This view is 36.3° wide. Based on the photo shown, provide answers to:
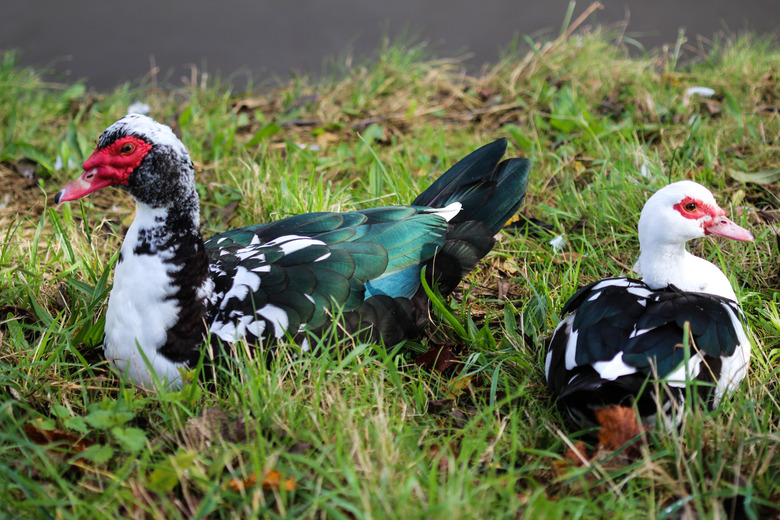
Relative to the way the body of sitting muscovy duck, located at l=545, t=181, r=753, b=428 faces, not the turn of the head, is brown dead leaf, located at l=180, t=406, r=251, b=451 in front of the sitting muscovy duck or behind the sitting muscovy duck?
behind

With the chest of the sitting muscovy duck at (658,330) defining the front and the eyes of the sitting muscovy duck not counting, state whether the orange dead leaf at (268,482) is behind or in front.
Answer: behind

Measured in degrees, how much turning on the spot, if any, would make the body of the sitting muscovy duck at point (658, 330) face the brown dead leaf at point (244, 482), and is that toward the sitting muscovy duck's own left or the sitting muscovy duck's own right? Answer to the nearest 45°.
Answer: approximately 180°

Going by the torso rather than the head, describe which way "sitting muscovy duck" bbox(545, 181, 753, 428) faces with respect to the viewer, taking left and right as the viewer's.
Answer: facing away from the viewer and to the right of the viewer
